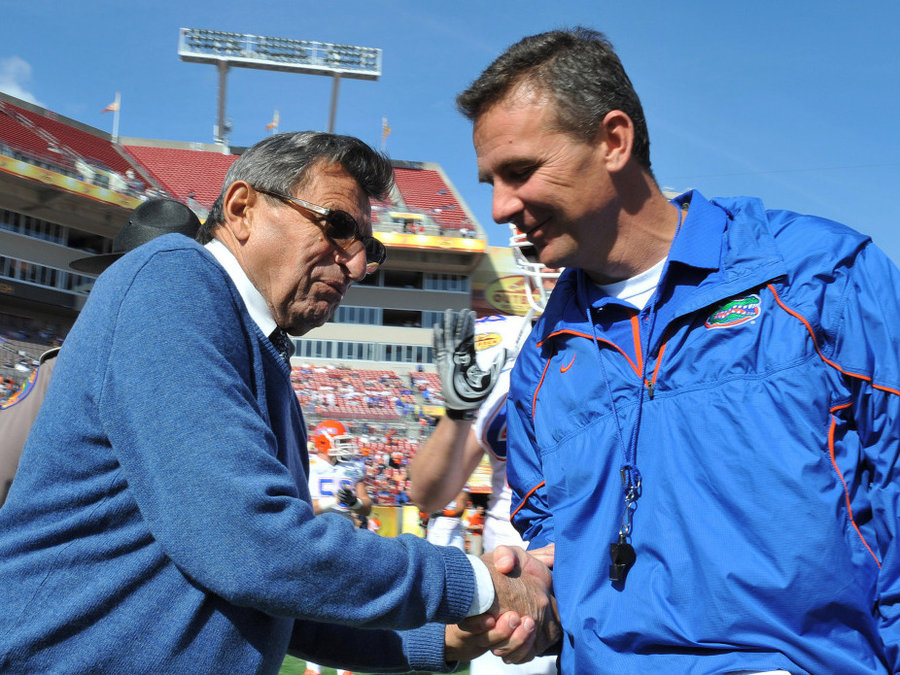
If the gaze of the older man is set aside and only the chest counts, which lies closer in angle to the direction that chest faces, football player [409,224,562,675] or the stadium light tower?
the football player

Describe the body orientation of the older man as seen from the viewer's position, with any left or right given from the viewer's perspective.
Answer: facing to the right of the viewer

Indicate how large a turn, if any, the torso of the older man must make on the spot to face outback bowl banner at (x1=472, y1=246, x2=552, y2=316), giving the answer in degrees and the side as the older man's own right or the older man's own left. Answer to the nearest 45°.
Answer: approximately 90° to the older man's own left

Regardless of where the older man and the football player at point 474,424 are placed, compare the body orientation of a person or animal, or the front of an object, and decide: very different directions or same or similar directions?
very different directions

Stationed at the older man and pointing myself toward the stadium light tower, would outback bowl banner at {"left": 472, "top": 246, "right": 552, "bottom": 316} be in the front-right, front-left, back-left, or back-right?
front-right

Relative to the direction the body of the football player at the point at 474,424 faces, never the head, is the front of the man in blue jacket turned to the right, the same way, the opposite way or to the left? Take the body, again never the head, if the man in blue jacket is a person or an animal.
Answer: the same way

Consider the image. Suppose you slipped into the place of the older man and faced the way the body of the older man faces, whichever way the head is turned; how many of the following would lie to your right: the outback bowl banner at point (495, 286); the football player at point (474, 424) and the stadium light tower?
0

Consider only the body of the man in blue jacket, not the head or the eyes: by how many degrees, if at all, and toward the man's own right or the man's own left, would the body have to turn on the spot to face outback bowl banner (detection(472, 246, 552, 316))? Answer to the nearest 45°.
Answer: approximately 135° to the man's own right

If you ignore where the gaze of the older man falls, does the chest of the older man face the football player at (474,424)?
no

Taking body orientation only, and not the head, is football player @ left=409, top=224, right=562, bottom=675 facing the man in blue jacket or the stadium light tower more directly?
the man in blue jacket

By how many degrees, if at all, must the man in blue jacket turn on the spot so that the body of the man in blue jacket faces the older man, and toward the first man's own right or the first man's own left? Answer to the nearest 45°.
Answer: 0° — they already face them

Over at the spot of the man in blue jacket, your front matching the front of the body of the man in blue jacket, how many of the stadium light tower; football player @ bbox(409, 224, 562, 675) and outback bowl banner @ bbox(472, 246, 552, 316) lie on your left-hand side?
0

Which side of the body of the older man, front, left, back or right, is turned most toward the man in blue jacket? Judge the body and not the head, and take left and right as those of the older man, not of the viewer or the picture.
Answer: front

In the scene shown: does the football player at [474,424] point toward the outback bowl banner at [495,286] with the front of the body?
no

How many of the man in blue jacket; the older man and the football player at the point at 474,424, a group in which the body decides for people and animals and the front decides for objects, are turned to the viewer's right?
1

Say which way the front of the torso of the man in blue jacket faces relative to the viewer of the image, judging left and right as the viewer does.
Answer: facing the viewer and to the left of the viewer
